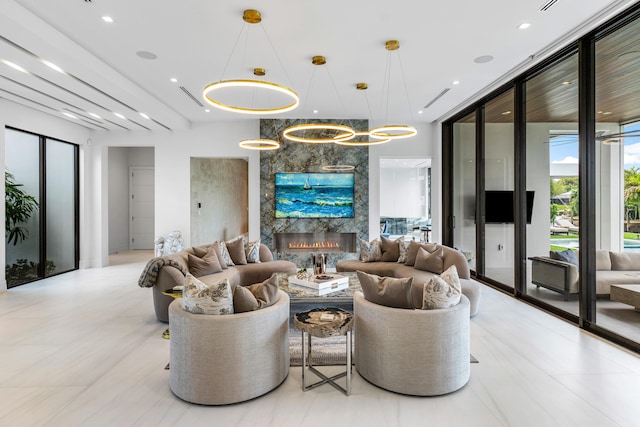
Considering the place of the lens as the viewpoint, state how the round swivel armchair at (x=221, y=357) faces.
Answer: facing away from the viewer

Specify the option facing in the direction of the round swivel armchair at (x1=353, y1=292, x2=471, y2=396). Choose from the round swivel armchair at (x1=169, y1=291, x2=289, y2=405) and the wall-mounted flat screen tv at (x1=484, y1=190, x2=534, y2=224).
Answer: the wall-mounted flat screen tv

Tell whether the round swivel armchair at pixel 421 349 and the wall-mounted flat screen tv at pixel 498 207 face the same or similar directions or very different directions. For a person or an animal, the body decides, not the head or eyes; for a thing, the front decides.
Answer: very different directions

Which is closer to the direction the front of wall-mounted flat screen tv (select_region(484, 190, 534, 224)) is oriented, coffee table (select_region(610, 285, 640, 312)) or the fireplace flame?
the coffee table

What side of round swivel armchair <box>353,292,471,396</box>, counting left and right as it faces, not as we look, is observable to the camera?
back

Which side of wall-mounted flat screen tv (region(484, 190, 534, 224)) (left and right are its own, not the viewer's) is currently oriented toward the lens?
front

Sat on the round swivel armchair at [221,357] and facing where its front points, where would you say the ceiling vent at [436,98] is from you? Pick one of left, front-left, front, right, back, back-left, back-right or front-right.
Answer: front-right

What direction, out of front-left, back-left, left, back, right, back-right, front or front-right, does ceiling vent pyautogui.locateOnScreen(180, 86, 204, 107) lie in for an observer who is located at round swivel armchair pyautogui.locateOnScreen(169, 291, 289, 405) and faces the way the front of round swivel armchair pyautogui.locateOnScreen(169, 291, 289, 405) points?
front

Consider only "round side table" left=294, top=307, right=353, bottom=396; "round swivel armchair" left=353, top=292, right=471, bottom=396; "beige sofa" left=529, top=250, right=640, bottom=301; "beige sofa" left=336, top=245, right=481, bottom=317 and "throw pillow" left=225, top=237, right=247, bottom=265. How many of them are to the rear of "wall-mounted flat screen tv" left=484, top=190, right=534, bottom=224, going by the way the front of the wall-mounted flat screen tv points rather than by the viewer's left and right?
0

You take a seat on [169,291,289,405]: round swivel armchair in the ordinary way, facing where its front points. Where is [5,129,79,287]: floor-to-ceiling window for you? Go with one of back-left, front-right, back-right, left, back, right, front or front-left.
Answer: front-left

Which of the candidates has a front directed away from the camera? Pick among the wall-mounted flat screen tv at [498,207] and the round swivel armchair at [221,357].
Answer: the round swivel armchair

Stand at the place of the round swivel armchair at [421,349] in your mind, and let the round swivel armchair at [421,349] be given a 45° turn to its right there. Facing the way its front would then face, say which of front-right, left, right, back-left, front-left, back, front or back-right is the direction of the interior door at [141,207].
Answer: left

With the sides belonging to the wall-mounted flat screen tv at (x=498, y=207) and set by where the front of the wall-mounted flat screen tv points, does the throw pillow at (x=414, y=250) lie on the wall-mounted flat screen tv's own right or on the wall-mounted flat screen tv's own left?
on the wall-mounted flat screen tv's own right

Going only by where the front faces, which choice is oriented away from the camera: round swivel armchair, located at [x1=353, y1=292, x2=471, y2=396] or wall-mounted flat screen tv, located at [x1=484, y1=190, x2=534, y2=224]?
the round swivel armchair

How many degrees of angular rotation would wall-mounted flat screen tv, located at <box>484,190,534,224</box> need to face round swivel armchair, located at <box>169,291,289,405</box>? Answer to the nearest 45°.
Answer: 0° — it already faces it

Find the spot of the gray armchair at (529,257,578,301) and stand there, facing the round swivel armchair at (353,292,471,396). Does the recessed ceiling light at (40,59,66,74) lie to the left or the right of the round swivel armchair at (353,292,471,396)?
right

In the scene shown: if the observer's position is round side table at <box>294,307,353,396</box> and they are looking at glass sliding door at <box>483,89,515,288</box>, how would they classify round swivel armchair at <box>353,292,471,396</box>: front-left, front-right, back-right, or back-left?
front-right

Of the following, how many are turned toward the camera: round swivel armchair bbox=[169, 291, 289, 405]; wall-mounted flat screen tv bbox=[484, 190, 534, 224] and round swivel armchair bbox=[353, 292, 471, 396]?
1

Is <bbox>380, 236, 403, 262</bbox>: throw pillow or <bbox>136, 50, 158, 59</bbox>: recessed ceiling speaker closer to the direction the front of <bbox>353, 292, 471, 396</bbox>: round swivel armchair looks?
the throw pillow

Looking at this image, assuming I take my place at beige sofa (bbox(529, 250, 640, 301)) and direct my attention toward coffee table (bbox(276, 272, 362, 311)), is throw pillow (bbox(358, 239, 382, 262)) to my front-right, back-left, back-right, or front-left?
front-right

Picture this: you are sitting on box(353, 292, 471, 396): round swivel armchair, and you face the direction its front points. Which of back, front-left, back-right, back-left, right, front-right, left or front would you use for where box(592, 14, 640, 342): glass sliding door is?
front-right
